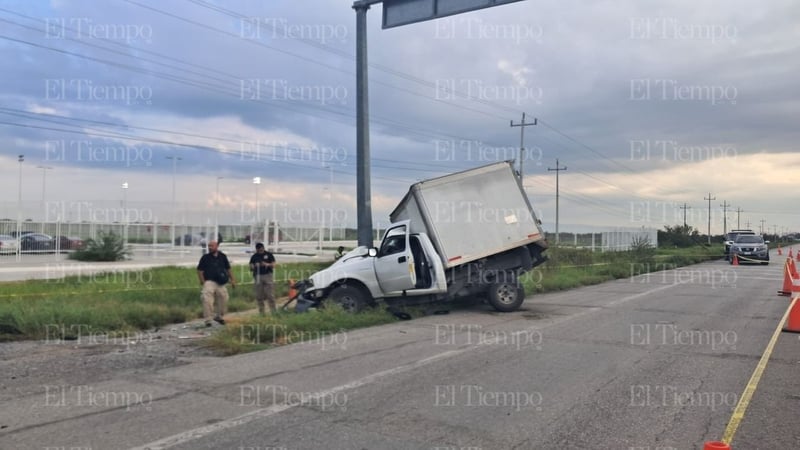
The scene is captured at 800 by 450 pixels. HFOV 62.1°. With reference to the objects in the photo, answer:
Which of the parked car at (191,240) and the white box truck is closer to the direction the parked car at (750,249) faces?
the white box truck

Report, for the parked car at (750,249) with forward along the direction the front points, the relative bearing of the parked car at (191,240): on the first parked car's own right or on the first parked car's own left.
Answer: on the first parked car's own right

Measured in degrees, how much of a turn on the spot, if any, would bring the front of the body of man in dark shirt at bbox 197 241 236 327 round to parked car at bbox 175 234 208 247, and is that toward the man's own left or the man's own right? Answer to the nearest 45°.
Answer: approximately 180°

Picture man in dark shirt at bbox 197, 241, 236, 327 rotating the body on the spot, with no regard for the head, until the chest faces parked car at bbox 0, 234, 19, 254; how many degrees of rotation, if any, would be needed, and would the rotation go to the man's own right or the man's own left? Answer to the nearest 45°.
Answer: approximately 135° to the man's own right

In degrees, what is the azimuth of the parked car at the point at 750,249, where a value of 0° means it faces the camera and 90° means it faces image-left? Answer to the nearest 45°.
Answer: approximately 0°

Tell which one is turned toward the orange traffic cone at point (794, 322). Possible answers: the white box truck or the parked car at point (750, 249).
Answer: the parked car

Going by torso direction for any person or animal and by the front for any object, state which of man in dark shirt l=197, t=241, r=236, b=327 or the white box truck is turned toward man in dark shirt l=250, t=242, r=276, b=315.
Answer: the white box truck

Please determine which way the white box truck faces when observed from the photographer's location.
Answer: facing to the left of the viewer

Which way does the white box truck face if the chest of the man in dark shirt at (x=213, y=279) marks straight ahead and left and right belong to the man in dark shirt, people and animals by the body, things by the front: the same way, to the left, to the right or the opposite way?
to the right

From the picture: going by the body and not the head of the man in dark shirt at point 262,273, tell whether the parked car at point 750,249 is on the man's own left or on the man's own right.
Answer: on the man's own left

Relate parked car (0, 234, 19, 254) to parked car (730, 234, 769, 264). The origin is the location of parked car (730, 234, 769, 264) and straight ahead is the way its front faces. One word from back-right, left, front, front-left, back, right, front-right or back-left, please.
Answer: front-right

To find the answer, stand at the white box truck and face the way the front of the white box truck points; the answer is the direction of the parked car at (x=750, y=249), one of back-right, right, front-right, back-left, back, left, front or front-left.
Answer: back-right
